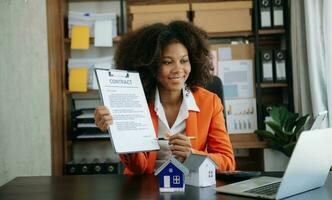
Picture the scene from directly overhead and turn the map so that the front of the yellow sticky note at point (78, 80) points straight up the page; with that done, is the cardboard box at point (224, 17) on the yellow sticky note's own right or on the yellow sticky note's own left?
on the yellow sticky note's own left

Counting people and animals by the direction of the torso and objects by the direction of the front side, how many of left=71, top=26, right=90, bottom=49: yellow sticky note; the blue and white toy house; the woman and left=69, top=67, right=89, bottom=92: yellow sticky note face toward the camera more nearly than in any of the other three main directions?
4

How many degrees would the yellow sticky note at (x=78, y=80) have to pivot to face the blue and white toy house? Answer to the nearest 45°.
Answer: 0° — it already faces it

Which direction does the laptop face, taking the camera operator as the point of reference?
facing away from the viewer and to the left of the viewer

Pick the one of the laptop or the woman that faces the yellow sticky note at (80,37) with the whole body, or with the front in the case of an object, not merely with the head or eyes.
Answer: the laptop

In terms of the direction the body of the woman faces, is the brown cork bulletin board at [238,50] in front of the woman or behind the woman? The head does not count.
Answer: behind

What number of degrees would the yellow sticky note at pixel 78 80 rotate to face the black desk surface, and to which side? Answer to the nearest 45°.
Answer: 0° — it already faces it

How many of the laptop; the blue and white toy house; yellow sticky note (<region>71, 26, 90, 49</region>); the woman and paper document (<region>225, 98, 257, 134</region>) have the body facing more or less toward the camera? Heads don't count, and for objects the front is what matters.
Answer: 4

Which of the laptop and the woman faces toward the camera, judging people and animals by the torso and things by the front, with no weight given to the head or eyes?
the woman

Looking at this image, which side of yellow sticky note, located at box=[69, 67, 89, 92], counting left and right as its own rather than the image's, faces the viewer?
front

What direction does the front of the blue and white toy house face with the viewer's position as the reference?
facing the viewer

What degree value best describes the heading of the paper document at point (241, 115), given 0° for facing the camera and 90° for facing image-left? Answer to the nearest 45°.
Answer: approximately 0°

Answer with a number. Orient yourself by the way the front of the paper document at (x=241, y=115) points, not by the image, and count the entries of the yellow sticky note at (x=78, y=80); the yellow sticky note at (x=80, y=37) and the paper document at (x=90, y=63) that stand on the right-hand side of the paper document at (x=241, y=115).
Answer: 3

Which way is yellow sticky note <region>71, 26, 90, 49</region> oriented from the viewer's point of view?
toward the camera
